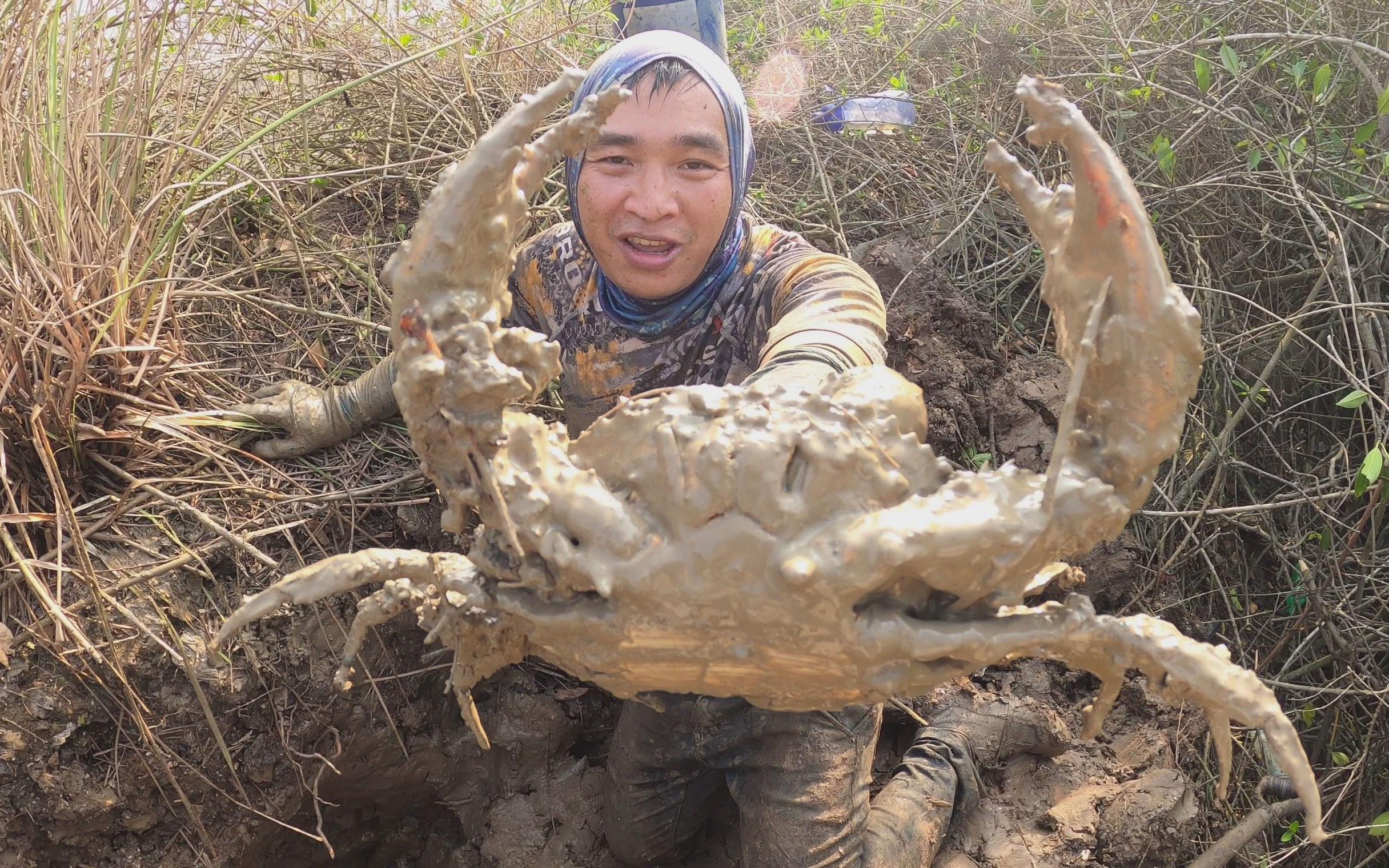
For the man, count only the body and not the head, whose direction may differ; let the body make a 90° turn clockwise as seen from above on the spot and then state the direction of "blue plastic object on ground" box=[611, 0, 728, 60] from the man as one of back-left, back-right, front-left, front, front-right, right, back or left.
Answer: right

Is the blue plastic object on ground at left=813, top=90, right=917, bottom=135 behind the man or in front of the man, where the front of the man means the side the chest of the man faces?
behind

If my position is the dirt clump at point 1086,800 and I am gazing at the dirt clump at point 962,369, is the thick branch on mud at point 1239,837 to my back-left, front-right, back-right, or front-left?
back-right

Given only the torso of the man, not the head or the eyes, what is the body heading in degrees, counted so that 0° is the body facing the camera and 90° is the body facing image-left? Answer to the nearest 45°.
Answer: approximately 0°

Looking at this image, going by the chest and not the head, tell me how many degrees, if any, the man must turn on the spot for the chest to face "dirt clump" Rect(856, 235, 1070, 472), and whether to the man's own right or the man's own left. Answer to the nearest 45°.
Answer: approximately 135° to the man's own left
